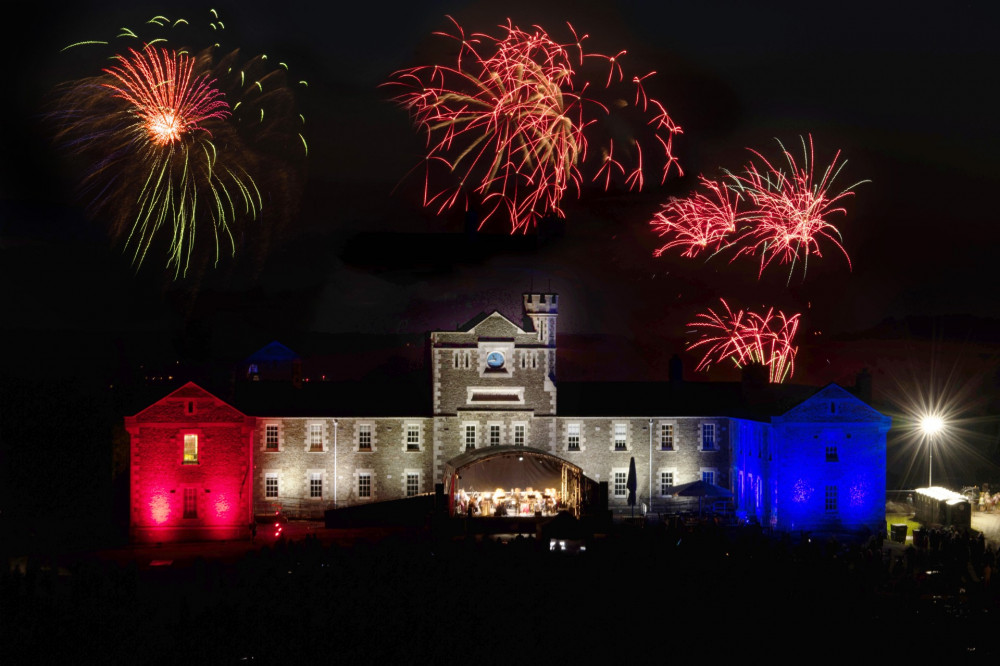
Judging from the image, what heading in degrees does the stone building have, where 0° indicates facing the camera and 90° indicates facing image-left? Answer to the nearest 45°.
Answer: approximately 0°
